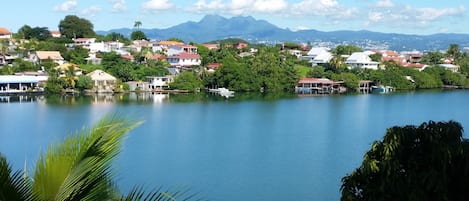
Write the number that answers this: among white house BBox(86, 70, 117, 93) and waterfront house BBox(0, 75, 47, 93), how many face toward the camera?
2

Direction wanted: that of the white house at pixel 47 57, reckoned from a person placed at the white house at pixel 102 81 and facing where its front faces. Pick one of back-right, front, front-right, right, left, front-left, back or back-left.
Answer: back-right

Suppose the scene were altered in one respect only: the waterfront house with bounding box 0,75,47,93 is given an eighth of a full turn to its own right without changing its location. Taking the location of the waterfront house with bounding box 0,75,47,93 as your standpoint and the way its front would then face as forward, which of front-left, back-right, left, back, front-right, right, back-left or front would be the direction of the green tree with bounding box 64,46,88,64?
back

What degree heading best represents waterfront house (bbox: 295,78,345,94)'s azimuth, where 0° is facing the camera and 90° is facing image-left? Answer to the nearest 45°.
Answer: approximately 0°

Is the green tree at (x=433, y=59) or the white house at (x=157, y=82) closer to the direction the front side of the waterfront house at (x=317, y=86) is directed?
the white house

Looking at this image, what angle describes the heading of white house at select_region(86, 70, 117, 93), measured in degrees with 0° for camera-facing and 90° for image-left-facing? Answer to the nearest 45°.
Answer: approximately 0°

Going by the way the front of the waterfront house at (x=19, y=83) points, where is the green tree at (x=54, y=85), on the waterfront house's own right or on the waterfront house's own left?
on the waterfront house's own left
